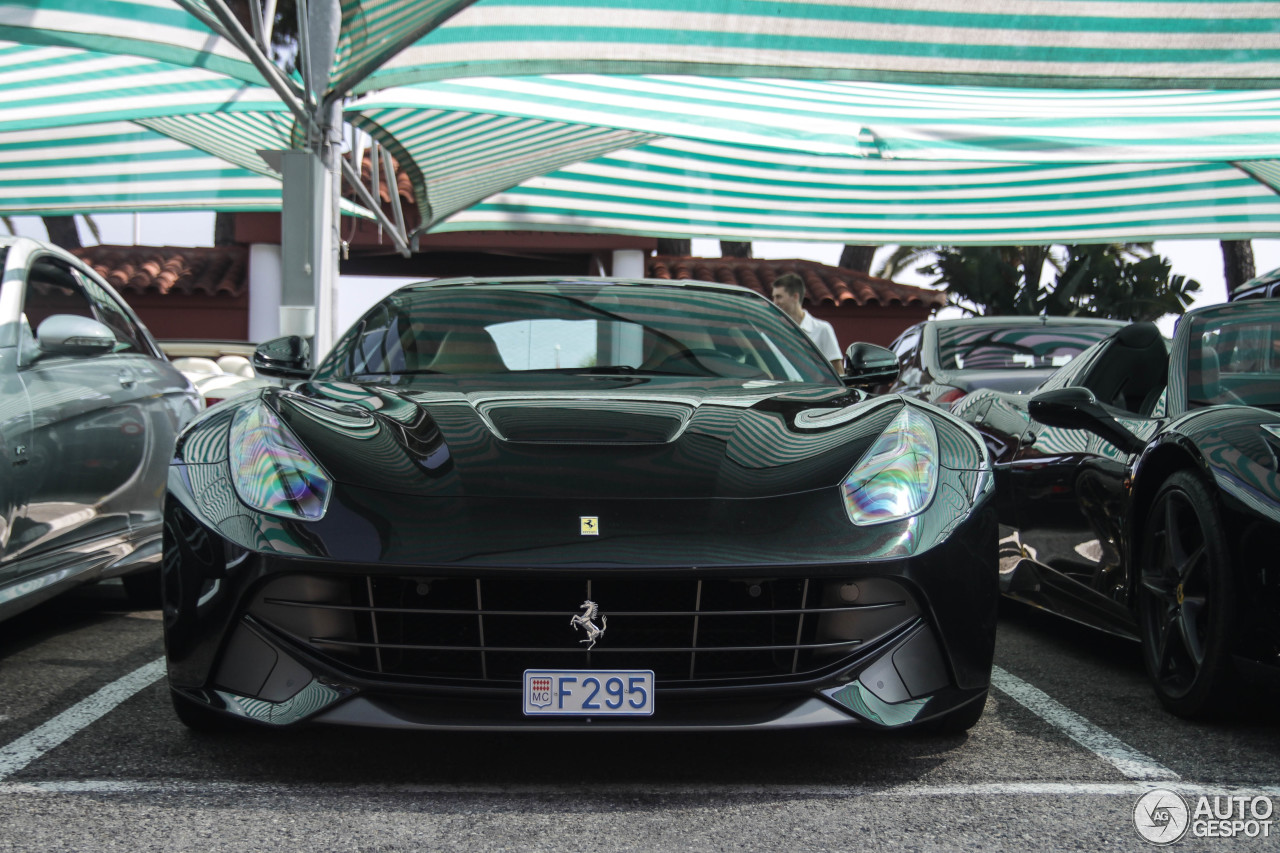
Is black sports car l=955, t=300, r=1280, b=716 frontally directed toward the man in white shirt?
no

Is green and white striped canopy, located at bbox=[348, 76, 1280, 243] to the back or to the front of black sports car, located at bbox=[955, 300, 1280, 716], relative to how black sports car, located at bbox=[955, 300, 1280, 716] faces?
to the back

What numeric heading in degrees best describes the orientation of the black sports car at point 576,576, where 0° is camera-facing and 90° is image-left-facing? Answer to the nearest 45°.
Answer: approximately 0°

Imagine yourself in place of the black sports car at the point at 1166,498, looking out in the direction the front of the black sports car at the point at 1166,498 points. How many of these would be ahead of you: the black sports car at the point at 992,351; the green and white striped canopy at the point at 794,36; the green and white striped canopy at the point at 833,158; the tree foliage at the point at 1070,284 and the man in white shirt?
0

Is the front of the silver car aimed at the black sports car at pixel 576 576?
no

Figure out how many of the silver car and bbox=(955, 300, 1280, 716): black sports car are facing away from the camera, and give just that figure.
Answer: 0

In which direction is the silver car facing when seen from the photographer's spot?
facing the viewer and to the left of the viewer

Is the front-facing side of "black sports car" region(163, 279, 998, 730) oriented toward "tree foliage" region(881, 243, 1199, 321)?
no

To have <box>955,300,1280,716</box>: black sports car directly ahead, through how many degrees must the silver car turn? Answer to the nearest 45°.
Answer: approximately 90° to its left

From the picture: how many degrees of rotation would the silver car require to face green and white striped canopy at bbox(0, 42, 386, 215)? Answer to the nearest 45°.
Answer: approximately 135° to its right

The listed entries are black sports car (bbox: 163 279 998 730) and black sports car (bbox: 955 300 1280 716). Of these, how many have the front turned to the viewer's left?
0

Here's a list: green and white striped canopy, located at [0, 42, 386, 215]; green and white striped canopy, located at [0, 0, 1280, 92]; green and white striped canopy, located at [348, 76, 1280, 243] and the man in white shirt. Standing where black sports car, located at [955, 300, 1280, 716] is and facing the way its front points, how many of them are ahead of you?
0

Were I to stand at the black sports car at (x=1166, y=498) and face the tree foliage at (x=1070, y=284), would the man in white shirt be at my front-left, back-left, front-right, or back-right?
front-left
